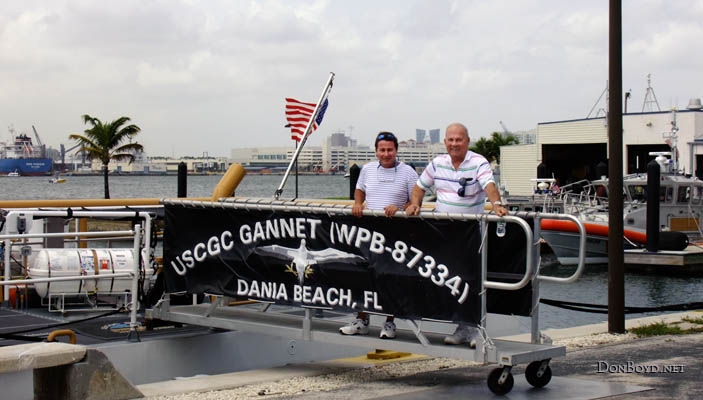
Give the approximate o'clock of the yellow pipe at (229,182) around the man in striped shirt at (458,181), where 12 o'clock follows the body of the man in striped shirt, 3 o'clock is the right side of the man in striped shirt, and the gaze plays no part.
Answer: The yellow pipe is roughly at 4 o'clock from the man in striped shirt.

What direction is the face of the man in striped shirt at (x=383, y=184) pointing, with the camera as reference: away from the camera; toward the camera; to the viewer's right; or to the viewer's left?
toward the camera

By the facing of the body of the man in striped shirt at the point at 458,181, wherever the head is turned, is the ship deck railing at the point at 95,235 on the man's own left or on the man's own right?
on the man's own right

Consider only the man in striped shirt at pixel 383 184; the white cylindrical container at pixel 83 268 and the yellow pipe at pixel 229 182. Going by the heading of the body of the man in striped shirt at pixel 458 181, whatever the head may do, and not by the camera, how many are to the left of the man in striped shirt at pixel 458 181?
0

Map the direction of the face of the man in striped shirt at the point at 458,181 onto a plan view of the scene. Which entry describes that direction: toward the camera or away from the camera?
toward the camera

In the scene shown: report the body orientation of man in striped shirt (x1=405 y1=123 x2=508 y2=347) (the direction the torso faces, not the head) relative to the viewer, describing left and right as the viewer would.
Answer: facing the viewer

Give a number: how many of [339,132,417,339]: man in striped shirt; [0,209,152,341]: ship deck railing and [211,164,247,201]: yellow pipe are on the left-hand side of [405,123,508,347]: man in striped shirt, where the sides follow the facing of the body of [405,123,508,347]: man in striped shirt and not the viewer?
0
